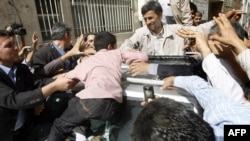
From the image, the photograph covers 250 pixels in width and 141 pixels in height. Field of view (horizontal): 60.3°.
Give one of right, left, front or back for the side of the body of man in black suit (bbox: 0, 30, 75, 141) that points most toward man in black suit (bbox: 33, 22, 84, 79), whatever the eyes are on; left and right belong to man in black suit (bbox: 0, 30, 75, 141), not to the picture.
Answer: left

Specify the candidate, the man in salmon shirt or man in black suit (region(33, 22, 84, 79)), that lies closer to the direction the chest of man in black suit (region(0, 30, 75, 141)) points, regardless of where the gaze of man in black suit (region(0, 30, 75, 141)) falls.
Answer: the man in salmon shirt

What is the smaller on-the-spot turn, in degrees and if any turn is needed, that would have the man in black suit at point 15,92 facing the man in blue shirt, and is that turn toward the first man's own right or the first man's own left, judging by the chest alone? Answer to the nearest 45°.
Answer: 0° — they already face them

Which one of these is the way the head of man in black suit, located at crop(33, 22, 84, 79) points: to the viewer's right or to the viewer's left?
to the viewer's right

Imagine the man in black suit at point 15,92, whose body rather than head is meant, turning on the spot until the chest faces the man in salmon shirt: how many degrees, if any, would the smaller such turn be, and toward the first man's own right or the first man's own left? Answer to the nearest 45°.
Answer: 0° — they already face them

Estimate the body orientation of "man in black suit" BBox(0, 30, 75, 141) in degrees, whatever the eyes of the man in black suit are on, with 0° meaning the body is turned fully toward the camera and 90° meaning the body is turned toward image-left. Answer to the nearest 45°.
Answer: approximately 315°
